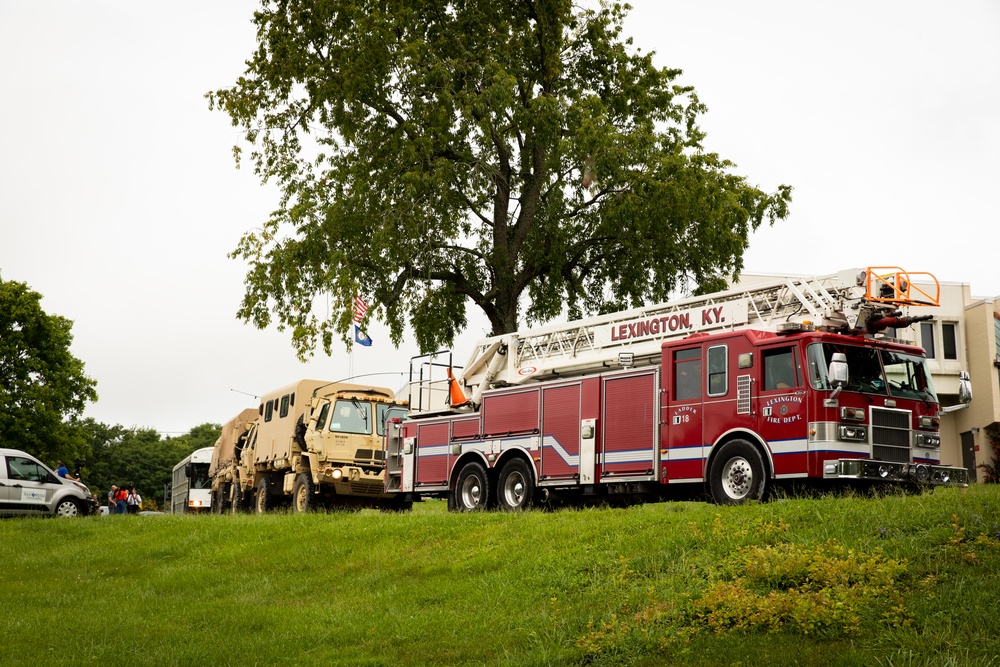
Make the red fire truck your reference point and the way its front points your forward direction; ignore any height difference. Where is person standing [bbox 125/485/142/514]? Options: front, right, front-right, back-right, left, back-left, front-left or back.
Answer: back

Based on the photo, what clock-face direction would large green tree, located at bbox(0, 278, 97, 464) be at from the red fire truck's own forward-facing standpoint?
The large green tree is roughly at 6 o'clock from the red fire truck.

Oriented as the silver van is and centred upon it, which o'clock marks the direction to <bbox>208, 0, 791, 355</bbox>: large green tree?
The large green tree is roughly at 12 o'clock from the silver van.

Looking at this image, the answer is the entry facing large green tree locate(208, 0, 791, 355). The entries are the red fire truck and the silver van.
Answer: the silver van

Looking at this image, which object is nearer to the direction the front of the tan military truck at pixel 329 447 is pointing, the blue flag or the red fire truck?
the red fire truck

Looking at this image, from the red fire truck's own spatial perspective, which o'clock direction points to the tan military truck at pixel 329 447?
The tan military truck is roughly at 6 o'clock from the red fire truck.

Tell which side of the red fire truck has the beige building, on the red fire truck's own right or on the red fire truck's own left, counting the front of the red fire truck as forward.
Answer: on the red fire truck's own left

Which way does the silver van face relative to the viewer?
to the viewer's right
